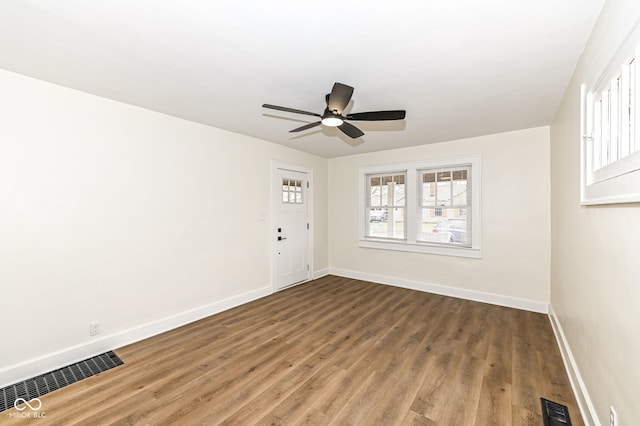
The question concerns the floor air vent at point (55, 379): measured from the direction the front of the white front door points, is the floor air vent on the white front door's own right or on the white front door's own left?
on the white front door's own right

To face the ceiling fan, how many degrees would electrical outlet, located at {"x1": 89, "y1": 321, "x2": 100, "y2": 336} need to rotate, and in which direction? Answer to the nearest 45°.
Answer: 0° — it already faces it

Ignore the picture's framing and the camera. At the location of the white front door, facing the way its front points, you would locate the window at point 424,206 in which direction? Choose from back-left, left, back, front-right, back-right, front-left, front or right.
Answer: front-left

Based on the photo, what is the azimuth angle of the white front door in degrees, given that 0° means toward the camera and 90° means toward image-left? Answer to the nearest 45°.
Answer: approximately 315°

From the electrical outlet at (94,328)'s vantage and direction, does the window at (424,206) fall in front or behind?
in front

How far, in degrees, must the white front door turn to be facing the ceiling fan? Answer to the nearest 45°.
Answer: approximately 45° to its right

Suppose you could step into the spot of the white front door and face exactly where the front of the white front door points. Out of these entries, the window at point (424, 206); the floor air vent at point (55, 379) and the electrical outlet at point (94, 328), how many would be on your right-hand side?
2

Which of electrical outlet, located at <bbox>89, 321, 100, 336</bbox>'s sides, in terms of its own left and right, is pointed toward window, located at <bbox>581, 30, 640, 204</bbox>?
front

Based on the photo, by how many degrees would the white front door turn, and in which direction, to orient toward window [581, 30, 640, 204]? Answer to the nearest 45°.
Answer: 0° — it already faces it

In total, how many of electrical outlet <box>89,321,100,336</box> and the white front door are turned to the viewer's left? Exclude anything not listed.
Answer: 0

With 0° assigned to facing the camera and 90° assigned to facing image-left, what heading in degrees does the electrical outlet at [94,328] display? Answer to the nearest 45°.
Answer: approximately 315°
